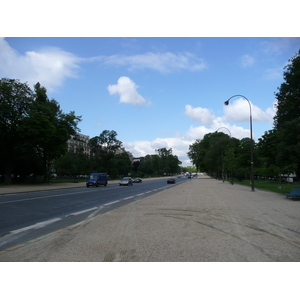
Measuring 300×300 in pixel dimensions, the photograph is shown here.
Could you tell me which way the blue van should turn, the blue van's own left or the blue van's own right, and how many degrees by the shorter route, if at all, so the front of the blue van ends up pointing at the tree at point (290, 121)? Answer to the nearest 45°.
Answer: approximately 90° to the blue van's own left

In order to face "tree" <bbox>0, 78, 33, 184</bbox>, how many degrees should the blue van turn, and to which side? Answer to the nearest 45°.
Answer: approximately 45° to its right

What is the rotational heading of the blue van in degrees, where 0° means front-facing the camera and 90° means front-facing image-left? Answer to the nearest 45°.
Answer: approximately 45°
